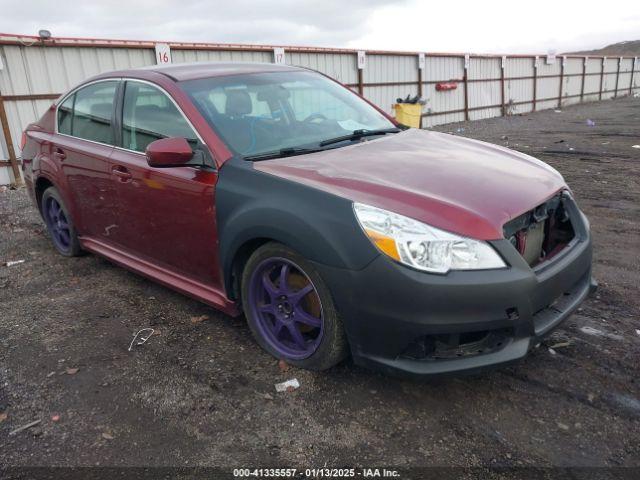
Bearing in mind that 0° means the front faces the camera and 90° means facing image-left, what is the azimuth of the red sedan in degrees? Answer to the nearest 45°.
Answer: approximately 315°

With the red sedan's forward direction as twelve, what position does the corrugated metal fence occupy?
The corrugated metal fence is roughly at 8 o'clock from the red sedan.
